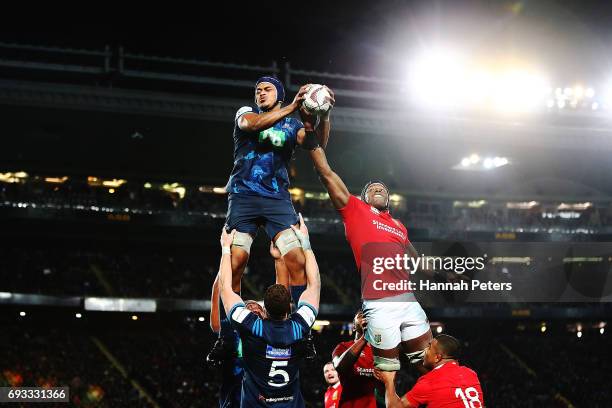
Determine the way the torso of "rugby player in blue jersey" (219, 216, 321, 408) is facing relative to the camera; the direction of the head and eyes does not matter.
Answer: away from the camera

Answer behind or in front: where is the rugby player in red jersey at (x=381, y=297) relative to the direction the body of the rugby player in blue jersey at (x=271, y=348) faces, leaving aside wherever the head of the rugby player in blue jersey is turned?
in front

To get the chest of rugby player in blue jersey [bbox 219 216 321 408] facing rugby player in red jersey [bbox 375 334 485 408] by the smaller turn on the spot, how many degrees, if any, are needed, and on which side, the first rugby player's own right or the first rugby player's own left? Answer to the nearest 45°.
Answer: approximately 45° to the first rugby player's own right

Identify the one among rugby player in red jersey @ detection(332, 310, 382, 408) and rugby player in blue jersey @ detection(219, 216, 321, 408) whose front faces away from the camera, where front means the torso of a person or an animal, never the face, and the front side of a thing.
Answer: the rugby player in blue jersey

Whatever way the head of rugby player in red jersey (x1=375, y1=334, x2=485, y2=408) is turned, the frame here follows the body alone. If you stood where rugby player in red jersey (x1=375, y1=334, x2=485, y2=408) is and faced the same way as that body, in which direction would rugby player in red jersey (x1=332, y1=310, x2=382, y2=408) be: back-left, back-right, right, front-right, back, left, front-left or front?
front

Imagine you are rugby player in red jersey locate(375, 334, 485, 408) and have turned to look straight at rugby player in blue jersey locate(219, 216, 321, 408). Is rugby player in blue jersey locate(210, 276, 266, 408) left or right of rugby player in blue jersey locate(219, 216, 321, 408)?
right

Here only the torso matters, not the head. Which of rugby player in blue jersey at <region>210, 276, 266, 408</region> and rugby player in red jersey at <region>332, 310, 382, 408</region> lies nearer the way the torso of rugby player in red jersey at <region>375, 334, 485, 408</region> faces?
the rugby player in red jersey

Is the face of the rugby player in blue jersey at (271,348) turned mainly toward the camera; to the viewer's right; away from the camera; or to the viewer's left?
away from the camera

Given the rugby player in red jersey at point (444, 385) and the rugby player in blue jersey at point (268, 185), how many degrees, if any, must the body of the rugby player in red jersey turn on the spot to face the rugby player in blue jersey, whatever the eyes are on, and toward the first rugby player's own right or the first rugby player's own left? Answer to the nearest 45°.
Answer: approximately 45° to the first rugby player's own left

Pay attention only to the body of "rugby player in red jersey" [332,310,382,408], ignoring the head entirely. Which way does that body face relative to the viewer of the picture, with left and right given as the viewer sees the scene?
facing the viewer and to the right of the viewer

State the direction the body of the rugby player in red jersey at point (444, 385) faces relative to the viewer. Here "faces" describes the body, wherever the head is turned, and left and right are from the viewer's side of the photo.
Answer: facing away from the viewer and to the left of the viewer

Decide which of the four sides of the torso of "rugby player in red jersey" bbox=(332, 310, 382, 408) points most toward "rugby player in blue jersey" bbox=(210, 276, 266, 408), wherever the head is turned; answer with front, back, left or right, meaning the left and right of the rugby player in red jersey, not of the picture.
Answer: right

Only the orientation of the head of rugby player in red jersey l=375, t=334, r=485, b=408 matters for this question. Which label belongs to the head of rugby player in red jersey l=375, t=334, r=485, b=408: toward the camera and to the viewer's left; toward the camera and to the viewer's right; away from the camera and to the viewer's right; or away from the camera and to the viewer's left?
away from the camera and to the viewer's left

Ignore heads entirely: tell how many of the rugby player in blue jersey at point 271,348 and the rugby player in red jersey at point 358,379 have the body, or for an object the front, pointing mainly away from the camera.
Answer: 1

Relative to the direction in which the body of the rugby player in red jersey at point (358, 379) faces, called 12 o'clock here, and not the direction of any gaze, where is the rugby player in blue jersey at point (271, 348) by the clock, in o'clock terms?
The rugby player in blue jersey is roughly at 2 o'clock from the rugby player in red jersey.
